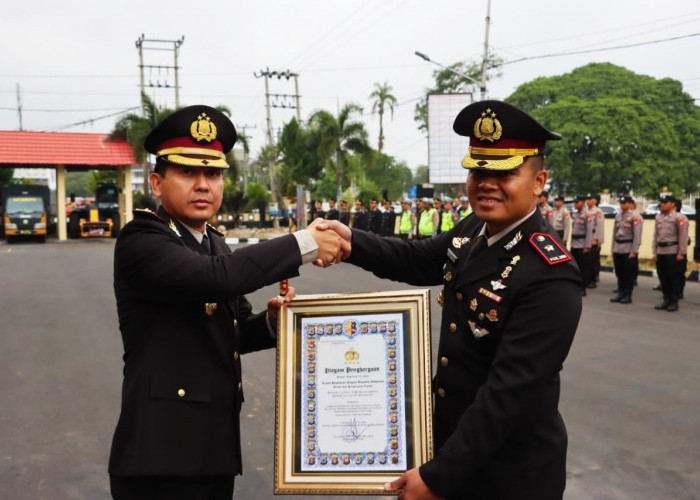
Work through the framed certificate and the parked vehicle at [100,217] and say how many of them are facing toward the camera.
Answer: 2

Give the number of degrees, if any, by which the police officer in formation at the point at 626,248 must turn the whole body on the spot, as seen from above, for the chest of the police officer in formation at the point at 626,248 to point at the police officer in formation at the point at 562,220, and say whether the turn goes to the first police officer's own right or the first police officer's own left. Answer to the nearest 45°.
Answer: approximately 90° to the first police officer's own right

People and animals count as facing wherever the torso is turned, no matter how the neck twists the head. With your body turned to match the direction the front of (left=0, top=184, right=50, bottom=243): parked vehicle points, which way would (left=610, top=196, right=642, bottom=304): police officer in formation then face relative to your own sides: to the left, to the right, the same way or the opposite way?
to the right

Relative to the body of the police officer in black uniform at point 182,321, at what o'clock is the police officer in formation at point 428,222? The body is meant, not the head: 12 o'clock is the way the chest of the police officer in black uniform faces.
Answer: The police officer in formation is roughly at 8 o'clock from the police officer in black uniform.

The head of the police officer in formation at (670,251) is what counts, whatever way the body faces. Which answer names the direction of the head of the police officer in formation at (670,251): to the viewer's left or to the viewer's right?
to the viewer's left

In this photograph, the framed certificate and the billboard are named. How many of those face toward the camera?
2

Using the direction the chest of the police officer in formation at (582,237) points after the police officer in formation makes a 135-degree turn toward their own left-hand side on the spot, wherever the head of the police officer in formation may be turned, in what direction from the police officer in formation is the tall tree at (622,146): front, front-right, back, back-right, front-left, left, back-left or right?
left

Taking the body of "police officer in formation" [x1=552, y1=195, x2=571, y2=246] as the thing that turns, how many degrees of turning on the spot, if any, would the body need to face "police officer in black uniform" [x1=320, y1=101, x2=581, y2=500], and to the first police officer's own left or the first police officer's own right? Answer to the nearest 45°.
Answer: approximately 45° to the first police officer's own left

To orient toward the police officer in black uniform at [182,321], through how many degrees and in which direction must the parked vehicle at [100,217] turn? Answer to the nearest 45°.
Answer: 0° — it already faces them
